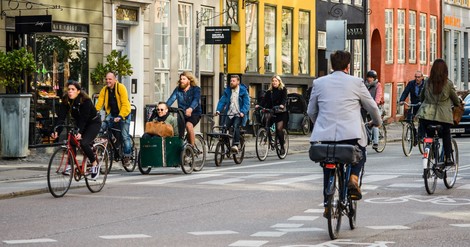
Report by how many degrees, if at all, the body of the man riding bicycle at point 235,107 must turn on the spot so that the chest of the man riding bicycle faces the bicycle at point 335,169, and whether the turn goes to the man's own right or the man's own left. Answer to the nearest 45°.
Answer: approximately 45° to the man's own left

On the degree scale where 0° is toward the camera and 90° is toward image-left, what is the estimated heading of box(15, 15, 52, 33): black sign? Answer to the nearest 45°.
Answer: approximately 0°

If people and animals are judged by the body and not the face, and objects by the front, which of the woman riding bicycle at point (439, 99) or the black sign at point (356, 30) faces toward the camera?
the black sign

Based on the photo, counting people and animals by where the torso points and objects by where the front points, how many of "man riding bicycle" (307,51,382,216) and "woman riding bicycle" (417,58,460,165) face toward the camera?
0

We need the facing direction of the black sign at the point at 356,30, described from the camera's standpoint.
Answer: facing the viewer

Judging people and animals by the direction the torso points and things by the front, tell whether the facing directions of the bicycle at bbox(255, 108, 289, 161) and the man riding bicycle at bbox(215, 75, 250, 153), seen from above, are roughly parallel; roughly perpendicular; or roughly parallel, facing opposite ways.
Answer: roughly parallel

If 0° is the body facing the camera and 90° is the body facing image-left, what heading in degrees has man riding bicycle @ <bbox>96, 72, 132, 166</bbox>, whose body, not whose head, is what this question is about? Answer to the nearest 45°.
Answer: approximately 45°

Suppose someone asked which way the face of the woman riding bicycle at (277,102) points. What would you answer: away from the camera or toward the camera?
toward the camera

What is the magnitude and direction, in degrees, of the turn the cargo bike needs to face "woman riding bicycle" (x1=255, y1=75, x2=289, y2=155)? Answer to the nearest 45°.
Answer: approximately 180°

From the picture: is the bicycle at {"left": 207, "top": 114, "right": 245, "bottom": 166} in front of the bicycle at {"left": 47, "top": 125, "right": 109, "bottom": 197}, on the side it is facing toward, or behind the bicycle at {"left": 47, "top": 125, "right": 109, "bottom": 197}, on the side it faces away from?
behind

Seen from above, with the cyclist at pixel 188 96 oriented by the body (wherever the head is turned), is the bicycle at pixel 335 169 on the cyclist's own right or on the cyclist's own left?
on the cyclist's own left

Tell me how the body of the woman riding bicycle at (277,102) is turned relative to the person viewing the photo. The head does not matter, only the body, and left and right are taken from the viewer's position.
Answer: facing the viewer and to the left of the viewer

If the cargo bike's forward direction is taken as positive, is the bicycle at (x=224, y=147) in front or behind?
behind

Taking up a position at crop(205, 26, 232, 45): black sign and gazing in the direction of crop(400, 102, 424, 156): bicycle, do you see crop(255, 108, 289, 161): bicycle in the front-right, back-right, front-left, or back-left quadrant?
front-right

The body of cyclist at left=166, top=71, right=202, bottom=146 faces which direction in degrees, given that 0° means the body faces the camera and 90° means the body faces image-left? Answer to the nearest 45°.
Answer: approximately 45°
